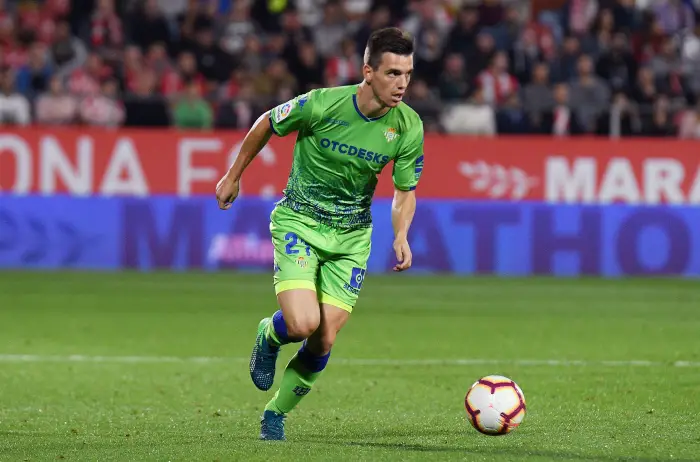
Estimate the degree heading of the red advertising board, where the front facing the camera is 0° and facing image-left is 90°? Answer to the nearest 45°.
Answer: approximately 0°

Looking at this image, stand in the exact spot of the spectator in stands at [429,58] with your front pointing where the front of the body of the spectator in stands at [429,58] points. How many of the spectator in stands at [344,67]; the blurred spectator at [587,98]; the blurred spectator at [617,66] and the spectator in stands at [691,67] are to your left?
3

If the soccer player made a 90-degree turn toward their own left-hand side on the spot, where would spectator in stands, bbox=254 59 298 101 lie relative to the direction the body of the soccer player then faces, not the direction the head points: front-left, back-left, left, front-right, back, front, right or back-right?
front-left

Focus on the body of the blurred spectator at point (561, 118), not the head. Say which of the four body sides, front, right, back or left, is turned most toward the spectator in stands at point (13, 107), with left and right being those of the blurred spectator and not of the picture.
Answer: right
